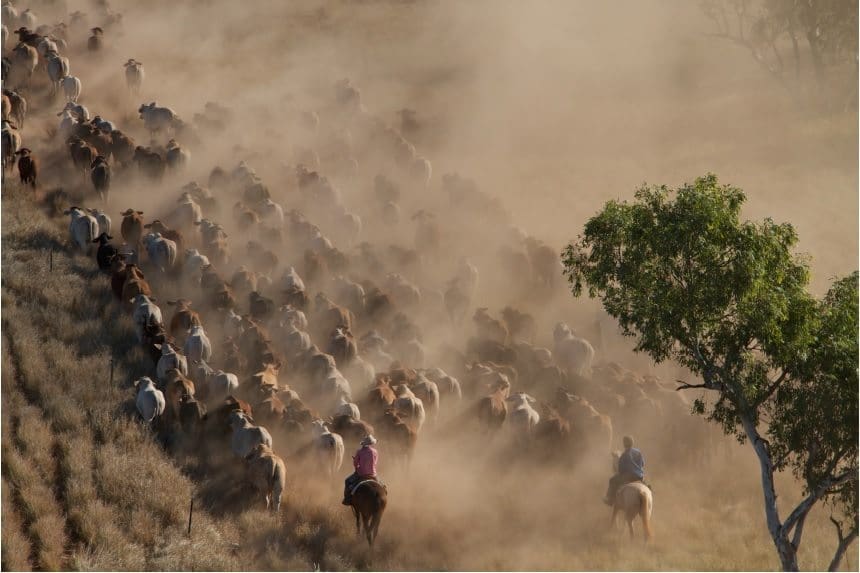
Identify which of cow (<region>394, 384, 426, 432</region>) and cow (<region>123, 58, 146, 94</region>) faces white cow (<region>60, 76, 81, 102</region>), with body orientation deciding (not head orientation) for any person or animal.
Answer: cow (<region>394, 384, 426, 432</region>)

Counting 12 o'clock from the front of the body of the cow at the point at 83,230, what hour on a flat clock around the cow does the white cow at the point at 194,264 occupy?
The white cow is roughly at 5 o'clock from the cow.

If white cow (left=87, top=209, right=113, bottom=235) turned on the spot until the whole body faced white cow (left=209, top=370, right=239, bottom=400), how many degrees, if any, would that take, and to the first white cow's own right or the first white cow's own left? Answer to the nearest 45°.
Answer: approximately 180°

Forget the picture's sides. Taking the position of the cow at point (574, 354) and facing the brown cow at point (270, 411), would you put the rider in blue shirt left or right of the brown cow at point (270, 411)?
left

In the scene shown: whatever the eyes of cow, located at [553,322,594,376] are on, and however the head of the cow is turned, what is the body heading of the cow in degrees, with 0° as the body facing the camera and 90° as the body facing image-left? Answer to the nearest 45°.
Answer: approximately 135°

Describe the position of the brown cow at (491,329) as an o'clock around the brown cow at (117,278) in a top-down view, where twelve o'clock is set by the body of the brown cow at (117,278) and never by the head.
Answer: the brown cow at (491,329) is roughly at 3 o'clock from the brown cow at (117,278).

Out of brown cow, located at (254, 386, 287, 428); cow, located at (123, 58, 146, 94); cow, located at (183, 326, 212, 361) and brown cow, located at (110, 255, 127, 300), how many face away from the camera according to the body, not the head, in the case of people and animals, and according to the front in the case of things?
4

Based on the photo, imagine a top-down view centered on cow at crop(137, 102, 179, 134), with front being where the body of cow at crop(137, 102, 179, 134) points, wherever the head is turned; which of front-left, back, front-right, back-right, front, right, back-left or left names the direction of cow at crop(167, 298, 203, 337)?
back-left

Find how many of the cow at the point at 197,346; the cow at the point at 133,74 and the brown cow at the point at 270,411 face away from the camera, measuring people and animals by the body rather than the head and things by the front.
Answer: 3

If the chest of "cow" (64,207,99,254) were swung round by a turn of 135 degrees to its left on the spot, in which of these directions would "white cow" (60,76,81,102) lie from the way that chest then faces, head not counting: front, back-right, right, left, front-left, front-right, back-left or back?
back

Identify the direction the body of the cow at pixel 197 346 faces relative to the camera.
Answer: away from the camera

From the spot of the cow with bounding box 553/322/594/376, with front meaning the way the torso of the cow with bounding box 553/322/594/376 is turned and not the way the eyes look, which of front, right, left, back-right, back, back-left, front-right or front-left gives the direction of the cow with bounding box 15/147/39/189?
front-left

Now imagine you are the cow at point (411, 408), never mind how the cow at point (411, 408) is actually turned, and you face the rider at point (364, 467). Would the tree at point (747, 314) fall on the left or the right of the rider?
left

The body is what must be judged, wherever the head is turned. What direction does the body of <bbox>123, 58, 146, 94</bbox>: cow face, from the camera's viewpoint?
away from the camera

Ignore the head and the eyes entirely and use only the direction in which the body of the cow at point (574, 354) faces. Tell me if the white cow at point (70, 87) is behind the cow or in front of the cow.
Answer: in front

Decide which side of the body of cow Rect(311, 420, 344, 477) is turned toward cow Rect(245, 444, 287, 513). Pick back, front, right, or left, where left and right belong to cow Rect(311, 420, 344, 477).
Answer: left

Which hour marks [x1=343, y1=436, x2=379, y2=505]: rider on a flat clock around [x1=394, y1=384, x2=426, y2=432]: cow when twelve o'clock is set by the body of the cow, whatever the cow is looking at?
The rider is roughly at 8 o'clock from the cow.
